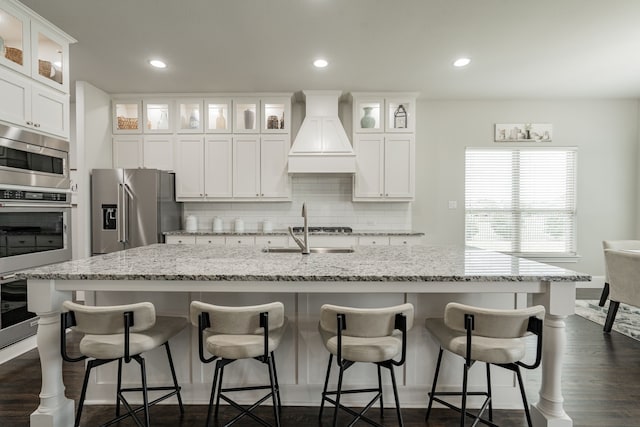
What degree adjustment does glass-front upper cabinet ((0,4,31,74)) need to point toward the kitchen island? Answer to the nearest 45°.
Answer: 0° — it already faces it

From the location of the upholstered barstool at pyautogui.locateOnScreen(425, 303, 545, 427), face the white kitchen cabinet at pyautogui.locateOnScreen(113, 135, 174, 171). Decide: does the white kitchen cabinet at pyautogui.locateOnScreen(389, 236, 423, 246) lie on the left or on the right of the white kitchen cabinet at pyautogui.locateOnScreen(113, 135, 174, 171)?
right

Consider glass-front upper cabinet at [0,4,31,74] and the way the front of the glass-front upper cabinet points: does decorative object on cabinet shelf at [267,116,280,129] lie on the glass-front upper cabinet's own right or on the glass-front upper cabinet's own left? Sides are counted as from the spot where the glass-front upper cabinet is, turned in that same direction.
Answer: on the glass-front upper cabinet's own left

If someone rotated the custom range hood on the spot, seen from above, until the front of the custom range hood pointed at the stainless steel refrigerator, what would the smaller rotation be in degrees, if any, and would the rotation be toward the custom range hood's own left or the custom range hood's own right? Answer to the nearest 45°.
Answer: approximately 90° to the custom range hood's own right

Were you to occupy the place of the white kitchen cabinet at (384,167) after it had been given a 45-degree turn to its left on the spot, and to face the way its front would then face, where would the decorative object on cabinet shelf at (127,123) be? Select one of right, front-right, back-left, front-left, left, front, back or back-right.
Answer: back-right

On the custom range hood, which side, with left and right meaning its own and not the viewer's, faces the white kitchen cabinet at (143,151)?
right

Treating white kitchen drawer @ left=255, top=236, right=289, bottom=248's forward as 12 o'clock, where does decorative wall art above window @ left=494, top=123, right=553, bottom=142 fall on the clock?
The decorative wall art above window is roughly at 9 o'clock from the white kitchen drawer.

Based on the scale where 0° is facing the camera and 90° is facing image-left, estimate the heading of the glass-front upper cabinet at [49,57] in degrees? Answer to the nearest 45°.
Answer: approximately 315°

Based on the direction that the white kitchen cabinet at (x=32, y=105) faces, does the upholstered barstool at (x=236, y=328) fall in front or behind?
in front

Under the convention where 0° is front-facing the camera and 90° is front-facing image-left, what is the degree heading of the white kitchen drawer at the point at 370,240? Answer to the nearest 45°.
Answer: approximately 0°
